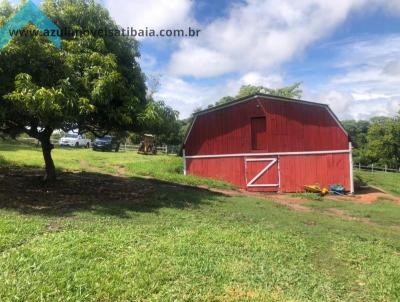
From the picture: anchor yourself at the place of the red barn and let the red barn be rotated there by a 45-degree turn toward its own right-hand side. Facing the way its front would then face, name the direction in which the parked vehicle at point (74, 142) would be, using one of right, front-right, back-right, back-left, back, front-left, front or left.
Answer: right

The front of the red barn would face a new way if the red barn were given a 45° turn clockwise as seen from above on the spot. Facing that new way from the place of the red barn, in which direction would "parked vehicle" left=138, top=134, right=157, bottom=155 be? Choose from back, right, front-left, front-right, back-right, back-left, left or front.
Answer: right

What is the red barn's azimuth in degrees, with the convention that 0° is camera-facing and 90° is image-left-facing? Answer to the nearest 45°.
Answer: approximately 0°
